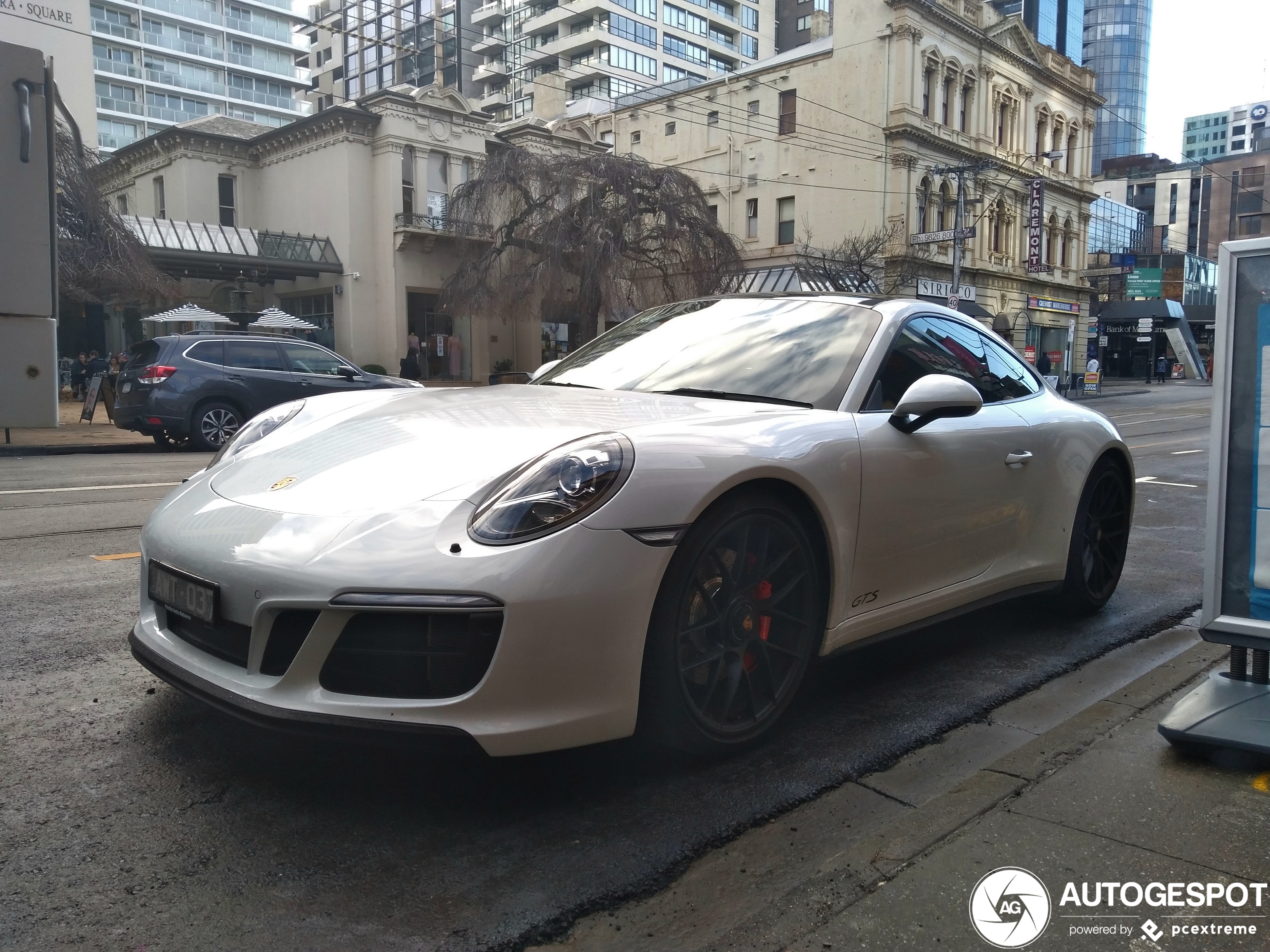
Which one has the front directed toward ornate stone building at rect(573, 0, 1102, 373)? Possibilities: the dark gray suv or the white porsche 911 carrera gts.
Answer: the dark gray suv

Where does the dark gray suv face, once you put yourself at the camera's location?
facing away from the viewer and to the right of the viewer

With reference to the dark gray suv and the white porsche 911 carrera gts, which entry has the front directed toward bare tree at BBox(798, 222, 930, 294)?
the dark gray suv

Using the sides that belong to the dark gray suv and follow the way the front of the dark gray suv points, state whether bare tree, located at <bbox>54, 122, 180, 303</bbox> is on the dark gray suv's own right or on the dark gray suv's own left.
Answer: on the dark gray suv's own left

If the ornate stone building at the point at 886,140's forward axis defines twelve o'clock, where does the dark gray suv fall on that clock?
The dark gray suv is roughly at 2 o'clock from the ornate stone building.

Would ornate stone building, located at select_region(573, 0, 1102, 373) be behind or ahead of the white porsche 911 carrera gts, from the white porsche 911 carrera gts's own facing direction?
behind

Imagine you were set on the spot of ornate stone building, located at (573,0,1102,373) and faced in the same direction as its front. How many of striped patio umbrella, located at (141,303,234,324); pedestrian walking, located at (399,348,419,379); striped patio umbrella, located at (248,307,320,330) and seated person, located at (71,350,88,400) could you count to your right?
4

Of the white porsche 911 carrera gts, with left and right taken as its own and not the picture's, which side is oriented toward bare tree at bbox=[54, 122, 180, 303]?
right

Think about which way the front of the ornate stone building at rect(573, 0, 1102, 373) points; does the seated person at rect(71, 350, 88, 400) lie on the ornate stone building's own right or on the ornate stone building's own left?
on the ornate stone building's own right

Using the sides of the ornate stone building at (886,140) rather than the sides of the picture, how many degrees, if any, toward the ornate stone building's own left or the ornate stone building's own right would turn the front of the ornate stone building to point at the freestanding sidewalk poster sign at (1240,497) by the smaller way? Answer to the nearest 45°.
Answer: approximately 45° to the ornate stone building's own right

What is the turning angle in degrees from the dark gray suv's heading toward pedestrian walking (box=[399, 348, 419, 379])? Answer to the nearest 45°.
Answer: approximately 45° to its left

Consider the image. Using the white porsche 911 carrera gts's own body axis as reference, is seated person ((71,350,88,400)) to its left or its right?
on its right
